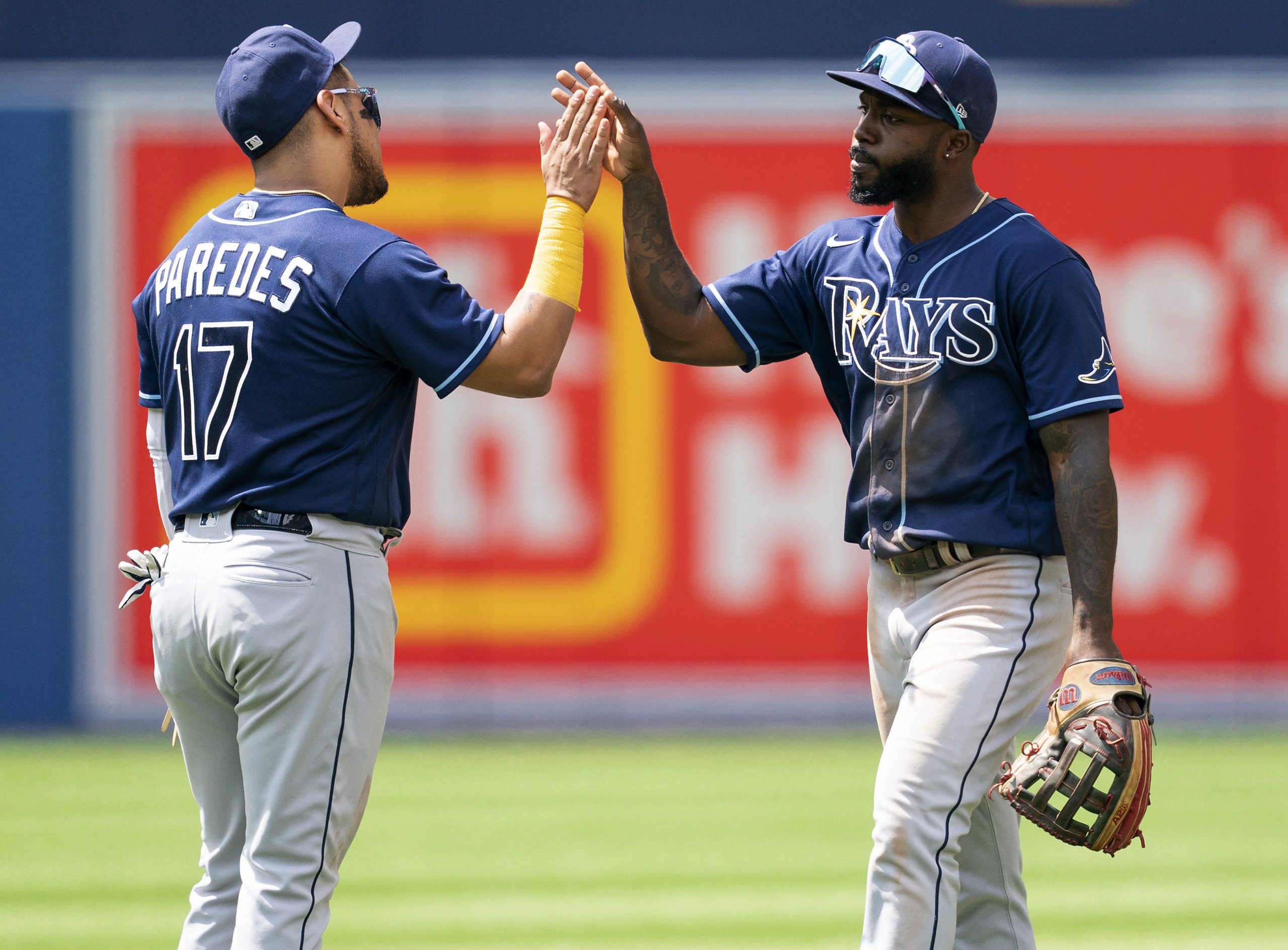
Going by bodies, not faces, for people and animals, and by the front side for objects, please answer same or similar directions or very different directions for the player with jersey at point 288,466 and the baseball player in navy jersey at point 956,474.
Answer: very different directions

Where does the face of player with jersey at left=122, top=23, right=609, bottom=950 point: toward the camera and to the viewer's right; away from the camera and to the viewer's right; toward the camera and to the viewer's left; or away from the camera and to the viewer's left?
away from the camera and to the viewer's right

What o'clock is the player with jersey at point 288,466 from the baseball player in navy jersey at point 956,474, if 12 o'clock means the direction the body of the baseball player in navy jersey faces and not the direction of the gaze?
The player with jersey is roughly at 1 o'clock from the baseball player in navy jersey.

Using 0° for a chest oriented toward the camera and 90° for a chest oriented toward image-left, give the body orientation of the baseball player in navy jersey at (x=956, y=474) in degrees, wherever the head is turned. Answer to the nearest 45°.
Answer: approximately 45°

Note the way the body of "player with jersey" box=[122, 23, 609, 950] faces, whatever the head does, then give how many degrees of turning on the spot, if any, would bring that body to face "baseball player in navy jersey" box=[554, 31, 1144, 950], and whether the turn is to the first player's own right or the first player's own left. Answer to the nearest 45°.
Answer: approximately 45° to the first player's own right

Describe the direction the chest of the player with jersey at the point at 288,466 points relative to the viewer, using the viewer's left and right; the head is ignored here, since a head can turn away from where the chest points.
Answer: facing away from the viewer and to the right of the viewer
